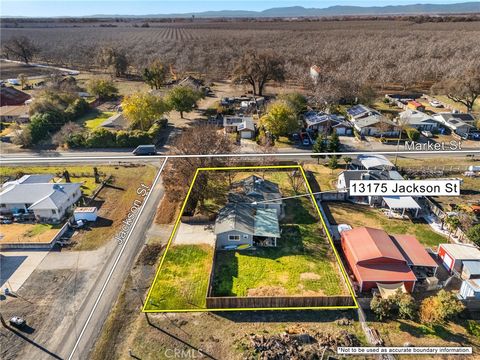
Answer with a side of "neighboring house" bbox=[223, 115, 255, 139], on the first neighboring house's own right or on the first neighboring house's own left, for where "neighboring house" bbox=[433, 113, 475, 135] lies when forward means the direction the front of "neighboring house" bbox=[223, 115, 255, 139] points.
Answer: on the first neighboring house's own left

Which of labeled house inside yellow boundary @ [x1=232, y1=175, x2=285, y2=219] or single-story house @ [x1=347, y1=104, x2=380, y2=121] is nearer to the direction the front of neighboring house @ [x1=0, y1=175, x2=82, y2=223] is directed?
the labeled house inside yellow boundary

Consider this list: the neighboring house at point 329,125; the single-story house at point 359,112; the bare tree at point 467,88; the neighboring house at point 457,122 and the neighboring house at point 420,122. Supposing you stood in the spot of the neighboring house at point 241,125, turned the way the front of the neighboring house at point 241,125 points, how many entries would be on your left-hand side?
5

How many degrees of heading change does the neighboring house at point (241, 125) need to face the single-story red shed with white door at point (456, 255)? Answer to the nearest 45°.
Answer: approximately 45° to its left

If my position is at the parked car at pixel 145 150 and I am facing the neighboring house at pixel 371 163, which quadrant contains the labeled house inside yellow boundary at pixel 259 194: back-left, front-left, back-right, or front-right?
front-right

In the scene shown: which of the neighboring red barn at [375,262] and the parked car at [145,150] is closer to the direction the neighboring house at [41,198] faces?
the neighboring red barn

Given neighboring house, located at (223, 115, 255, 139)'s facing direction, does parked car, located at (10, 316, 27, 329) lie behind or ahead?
ahead

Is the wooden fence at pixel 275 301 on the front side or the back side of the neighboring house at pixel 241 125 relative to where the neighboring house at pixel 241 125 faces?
on the front side

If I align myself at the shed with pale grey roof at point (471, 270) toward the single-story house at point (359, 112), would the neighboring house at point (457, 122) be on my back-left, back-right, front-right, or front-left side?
front-right

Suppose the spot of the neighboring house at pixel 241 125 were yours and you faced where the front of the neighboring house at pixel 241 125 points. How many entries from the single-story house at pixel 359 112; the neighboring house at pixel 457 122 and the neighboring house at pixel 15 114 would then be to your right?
1

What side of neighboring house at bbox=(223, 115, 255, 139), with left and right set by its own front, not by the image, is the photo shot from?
front

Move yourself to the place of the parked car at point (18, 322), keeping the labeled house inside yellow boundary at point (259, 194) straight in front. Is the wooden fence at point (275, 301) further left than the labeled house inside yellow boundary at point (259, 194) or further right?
right
